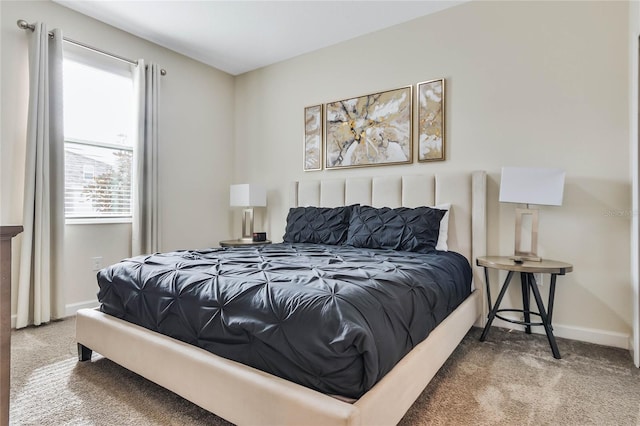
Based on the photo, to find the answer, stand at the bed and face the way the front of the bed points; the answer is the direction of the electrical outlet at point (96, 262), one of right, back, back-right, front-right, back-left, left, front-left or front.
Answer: right

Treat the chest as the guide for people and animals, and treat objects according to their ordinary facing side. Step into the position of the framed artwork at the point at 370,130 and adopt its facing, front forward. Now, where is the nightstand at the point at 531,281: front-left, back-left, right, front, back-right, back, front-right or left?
left

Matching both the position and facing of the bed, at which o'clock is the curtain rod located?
The curtain rod is roughly at 3 o'clock from the bed.

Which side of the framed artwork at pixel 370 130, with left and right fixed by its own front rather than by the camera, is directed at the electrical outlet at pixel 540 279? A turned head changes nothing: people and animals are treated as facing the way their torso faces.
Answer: left

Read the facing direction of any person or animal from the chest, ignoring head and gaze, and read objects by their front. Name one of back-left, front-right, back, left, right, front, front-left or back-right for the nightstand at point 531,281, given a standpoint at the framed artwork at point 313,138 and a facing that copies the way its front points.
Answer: left

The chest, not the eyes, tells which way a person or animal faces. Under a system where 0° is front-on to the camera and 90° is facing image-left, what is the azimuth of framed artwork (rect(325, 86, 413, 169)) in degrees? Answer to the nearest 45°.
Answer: approximately 45°

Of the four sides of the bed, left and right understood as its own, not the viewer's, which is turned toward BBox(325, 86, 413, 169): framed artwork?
back

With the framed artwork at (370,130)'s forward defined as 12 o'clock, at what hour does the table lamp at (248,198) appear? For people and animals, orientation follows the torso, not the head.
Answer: The table lamp is roughly at 2 o'clock from the framed artwork.

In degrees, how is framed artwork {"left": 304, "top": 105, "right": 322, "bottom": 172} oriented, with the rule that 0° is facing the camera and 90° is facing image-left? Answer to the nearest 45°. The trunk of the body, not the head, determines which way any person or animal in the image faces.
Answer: approximately 45°
